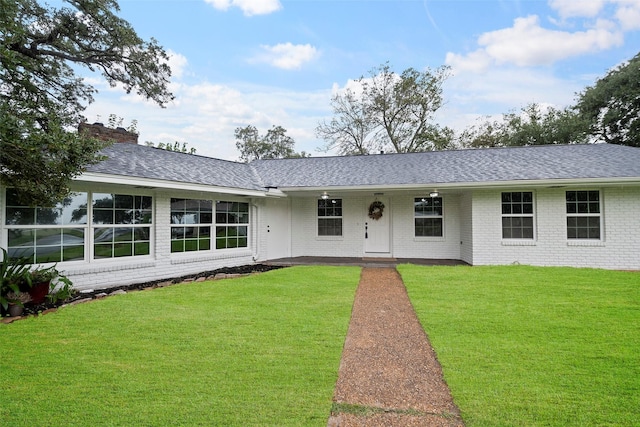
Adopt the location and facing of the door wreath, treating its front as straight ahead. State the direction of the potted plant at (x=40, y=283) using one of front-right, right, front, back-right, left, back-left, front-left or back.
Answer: front-right

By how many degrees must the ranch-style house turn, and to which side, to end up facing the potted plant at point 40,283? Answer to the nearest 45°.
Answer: approximately 45° to its right

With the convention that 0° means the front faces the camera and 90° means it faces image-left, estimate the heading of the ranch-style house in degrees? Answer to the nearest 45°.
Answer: approximately 0°

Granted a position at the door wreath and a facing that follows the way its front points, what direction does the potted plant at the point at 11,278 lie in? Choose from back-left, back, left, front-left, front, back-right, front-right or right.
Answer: front-right
